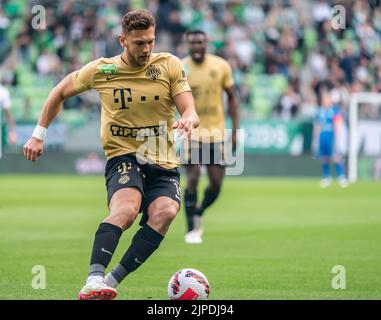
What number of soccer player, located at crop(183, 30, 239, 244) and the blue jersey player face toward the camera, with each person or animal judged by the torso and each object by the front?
2

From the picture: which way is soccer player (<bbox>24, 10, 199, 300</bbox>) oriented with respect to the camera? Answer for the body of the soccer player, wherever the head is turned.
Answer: toward the camera

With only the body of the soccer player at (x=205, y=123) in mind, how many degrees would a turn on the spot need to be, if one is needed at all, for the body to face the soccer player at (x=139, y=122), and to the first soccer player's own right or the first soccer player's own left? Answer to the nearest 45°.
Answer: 0° — they already face them

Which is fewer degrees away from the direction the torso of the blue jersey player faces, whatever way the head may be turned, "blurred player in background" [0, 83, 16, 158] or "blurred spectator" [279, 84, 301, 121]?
the blurred player in background

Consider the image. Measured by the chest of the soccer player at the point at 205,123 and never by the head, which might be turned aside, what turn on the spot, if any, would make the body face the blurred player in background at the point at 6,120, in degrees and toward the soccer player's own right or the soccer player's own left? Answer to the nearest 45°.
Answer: approximately 135° to the soccer player's own right

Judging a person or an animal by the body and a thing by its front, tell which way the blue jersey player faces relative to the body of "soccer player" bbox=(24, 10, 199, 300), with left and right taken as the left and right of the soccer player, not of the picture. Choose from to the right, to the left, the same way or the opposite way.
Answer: the same way

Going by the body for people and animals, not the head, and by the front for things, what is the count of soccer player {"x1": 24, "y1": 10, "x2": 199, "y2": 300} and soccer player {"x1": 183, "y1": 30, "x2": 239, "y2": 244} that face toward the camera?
2

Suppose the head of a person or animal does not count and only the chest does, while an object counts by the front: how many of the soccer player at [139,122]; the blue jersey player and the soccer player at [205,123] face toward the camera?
3

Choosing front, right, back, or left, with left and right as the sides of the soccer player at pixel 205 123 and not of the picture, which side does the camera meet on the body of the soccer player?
front

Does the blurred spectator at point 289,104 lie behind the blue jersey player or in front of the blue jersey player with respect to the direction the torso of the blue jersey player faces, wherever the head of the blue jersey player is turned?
behind

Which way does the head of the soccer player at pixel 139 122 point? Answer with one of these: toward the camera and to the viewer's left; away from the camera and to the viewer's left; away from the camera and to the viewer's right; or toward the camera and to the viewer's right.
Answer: toward the camera and to the viewer's right

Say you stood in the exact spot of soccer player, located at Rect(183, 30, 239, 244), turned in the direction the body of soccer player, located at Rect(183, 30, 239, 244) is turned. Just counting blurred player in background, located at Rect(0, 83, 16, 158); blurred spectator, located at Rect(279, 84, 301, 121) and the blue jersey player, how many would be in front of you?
0

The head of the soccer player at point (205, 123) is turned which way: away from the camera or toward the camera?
toward the camera

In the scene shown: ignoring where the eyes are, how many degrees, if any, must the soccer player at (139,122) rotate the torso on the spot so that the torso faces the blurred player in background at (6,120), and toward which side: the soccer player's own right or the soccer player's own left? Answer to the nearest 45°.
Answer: approximately 180°
